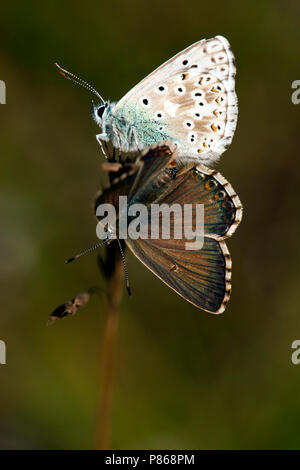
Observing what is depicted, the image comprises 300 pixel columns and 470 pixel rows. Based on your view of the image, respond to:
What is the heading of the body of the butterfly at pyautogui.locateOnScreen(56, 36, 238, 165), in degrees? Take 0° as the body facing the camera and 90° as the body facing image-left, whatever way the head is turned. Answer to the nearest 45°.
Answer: approximately 90°
